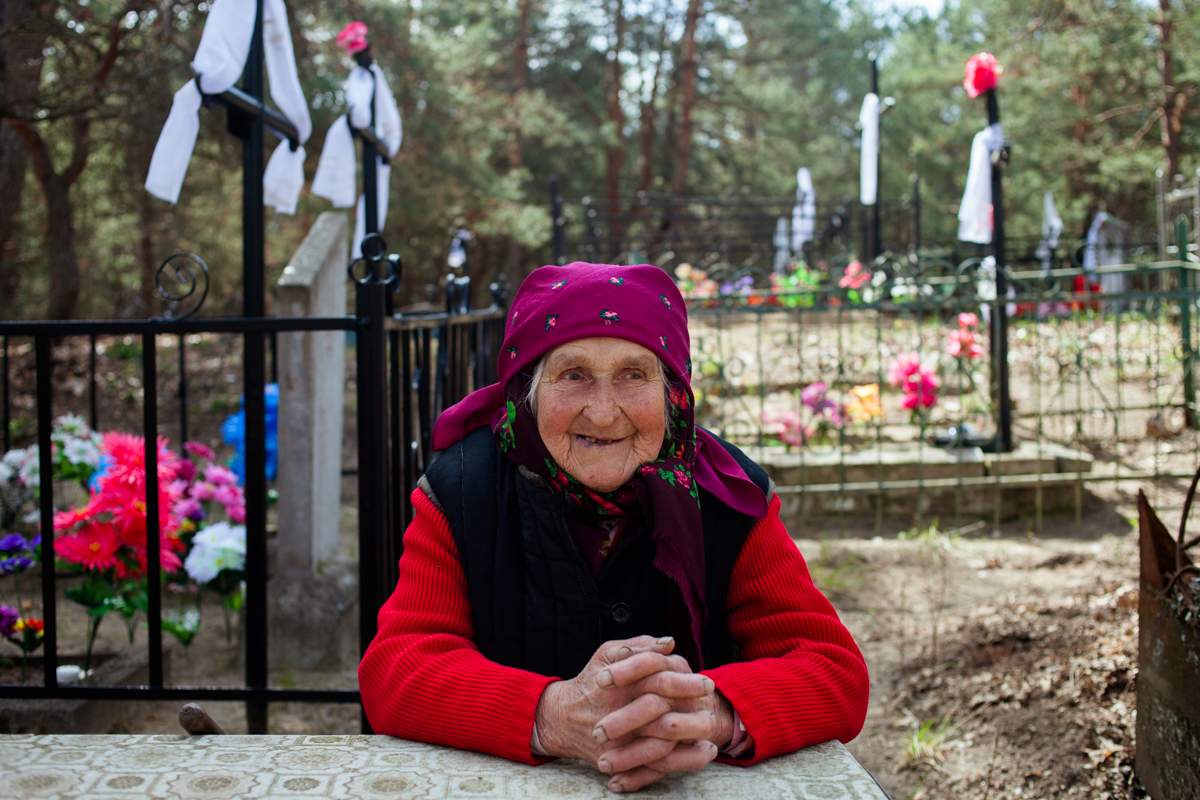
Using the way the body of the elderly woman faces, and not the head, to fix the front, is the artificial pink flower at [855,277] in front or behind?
behind

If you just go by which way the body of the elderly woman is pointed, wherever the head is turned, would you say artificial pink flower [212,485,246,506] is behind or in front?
behind

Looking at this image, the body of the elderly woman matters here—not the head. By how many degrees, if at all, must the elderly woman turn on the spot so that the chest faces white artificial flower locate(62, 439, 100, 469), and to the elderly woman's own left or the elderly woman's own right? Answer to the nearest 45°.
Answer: approximately 135° to the elderly woman's own right

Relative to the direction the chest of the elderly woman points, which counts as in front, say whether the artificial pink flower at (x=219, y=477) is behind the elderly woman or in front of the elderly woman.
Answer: behind

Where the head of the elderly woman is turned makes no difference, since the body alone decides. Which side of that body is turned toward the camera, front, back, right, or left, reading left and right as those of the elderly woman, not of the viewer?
front

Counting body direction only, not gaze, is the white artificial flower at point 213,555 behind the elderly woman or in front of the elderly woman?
behind

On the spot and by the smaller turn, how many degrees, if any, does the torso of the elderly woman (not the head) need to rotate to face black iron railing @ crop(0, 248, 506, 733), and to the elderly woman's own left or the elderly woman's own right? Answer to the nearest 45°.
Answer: approximately 135° to the elderly woman's own right

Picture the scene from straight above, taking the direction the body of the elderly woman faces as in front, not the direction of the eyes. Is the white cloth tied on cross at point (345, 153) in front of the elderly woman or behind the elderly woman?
behind

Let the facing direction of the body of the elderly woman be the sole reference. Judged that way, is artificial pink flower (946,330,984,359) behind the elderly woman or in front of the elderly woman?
behind

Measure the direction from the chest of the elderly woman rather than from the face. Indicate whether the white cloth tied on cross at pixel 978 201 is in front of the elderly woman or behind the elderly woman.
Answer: behind

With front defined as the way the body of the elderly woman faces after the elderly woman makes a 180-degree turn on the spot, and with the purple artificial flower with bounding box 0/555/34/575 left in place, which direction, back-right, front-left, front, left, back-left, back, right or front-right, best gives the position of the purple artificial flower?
front-left
